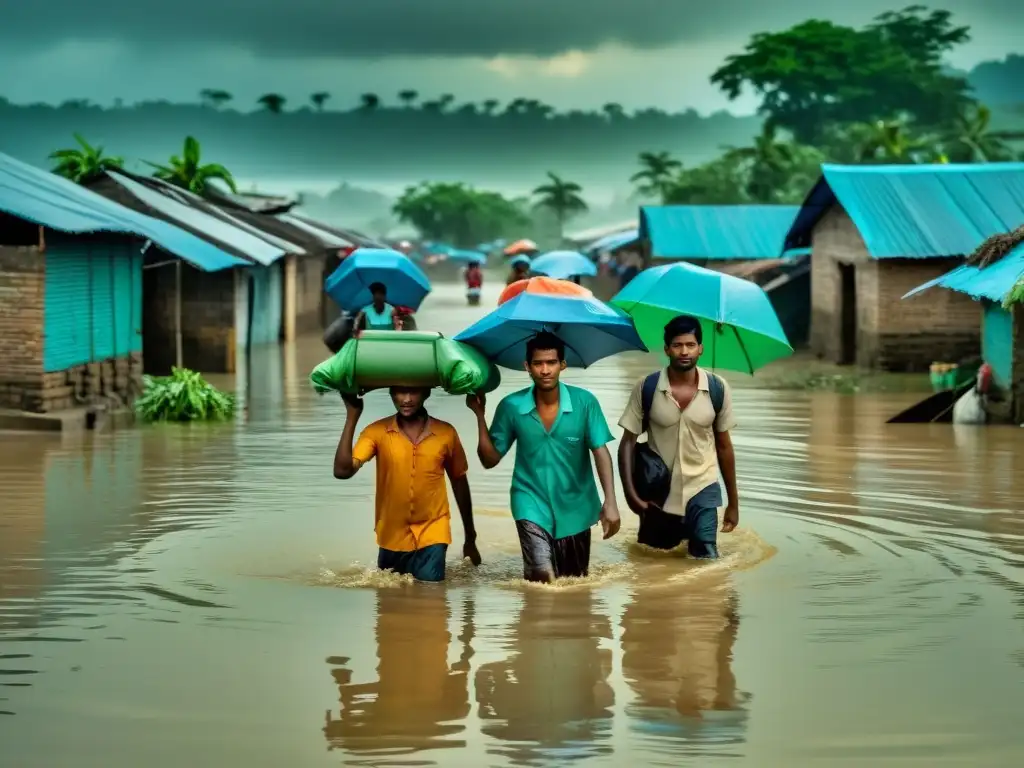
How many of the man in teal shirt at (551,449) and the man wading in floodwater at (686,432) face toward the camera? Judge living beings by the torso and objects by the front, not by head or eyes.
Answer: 2

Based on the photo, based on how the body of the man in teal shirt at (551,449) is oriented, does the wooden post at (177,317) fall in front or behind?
behind

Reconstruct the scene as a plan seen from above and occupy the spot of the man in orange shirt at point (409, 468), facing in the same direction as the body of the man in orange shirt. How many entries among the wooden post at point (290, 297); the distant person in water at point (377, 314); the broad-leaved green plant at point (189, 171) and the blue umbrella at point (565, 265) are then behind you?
4

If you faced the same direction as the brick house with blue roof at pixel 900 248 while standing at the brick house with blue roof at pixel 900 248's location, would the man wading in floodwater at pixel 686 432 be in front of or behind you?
in front

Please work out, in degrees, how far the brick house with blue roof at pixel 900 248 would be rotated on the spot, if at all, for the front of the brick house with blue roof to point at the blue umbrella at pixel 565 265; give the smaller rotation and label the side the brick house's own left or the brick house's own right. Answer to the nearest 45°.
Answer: approximately 45° to the brick house's own right

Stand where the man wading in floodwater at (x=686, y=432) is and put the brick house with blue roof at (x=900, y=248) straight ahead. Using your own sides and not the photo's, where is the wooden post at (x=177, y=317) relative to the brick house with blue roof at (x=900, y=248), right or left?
left

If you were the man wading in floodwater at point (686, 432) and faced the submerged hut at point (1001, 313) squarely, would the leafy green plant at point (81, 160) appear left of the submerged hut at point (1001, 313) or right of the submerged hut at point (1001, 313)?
left

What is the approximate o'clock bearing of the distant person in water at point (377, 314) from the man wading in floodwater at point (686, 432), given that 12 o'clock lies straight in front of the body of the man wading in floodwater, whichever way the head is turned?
The distant person in water is roughly at 5 o'clock from the man wading in floodwater.

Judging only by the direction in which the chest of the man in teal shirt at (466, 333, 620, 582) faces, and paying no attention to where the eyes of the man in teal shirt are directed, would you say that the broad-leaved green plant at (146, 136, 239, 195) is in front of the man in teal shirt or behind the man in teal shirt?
behind

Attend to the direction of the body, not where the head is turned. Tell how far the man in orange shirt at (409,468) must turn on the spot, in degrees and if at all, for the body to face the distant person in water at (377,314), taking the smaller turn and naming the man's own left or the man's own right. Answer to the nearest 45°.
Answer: approximately 180°
